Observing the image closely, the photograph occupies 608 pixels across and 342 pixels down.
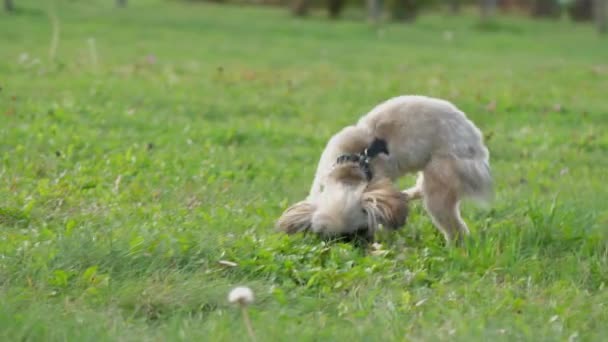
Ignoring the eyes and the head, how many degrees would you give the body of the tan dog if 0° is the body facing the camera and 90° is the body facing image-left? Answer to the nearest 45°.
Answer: approximately 90°
